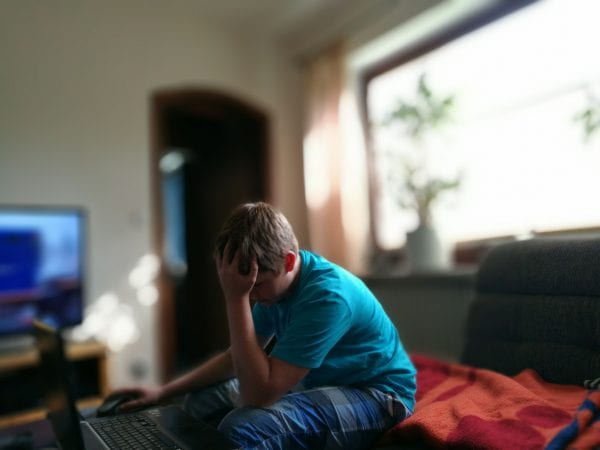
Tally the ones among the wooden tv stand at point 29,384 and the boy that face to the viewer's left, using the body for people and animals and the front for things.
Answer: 1

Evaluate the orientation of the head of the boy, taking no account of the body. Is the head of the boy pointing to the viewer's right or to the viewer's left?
to the viewer's left

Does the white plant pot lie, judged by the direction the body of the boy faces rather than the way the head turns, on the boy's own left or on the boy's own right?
on the boy's own right

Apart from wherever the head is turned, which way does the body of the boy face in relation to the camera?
to the viewer's left

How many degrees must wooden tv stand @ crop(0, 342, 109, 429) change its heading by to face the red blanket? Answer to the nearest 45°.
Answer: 0° — it already faces it

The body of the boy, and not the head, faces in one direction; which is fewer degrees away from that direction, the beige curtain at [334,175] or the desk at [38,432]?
the desk

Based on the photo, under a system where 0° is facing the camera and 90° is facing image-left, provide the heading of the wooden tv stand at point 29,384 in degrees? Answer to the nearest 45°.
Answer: approximately 315°

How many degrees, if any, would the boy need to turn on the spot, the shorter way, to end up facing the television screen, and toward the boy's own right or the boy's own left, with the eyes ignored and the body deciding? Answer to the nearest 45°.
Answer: approximately 45° to the boy's own right

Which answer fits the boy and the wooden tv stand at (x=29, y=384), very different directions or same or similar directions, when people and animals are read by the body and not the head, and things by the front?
very different directions
